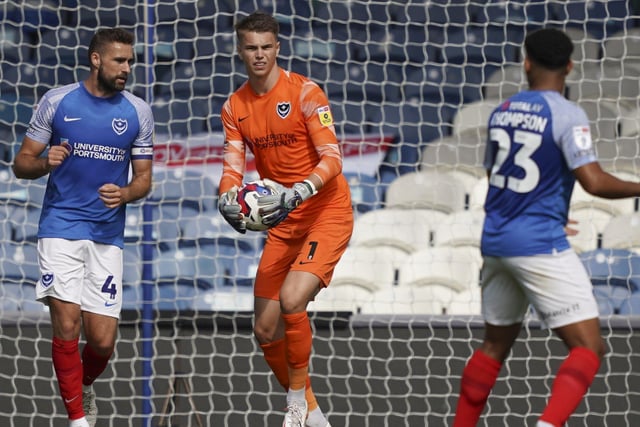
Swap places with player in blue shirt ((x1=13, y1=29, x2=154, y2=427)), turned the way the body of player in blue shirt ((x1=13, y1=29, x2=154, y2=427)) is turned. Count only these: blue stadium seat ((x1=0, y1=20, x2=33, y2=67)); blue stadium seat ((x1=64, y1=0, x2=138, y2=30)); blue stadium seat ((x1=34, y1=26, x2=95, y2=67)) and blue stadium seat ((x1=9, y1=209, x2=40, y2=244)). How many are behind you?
4

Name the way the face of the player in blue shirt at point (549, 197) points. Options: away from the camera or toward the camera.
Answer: away from the camera

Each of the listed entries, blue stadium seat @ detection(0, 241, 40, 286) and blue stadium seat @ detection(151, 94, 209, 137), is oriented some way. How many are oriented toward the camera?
2

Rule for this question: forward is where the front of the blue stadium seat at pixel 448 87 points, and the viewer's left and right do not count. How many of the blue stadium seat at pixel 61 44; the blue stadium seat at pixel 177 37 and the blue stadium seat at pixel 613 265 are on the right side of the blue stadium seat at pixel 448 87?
2

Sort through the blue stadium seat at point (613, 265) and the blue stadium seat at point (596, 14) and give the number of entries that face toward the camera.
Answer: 2
